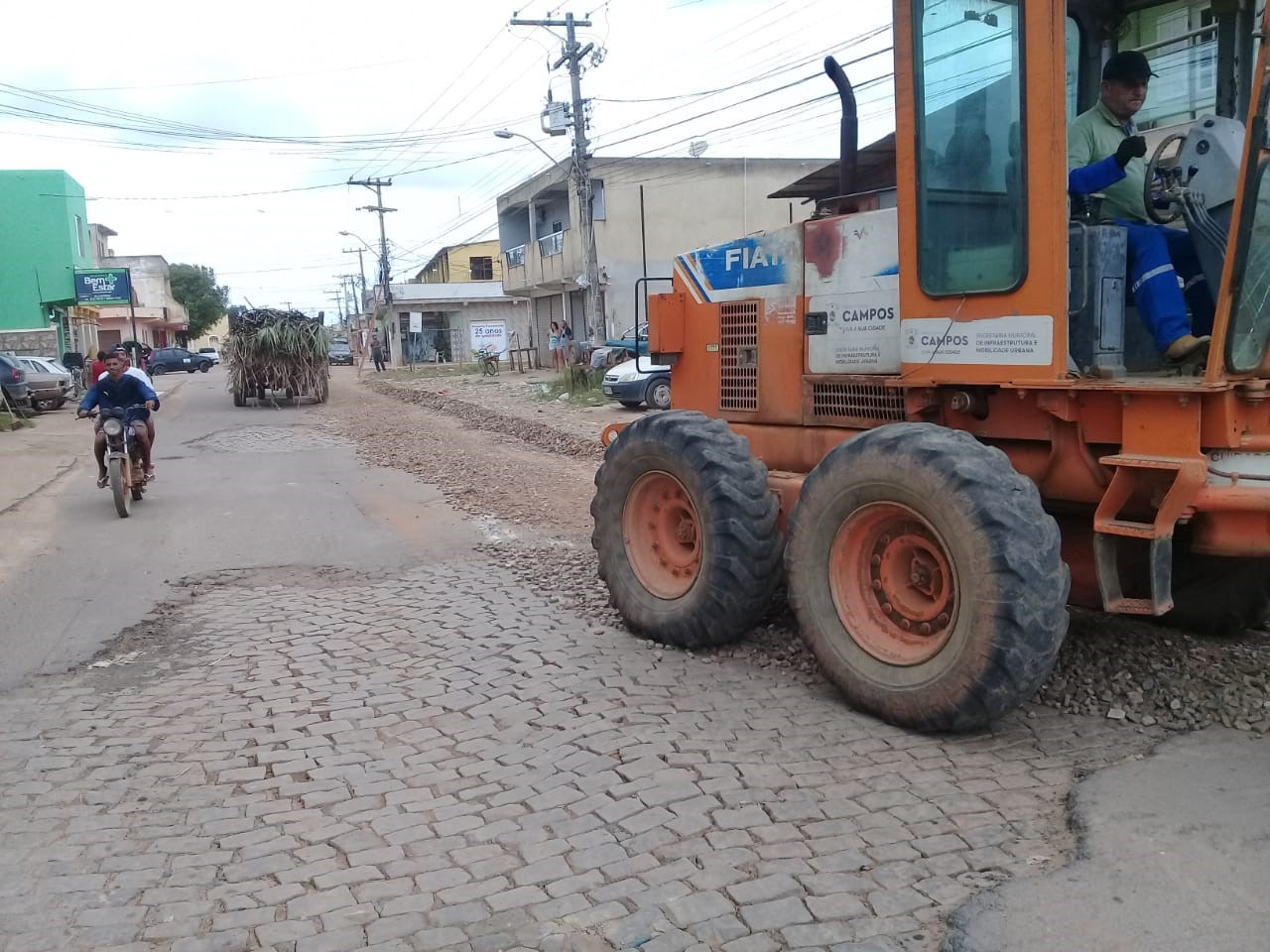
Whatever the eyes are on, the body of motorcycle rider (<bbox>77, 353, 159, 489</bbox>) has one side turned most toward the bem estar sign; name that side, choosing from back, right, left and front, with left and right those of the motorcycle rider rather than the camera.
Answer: back

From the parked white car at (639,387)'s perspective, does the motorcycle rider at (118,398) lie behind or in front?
in front

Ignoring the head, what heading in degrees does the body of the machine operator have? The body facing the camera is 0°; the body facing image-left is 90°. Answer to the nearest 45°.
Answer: approximately 315°

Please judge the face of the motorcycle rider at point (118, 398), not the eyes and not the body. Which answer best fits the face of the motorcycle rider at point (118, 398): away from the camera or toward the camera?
toward the camera

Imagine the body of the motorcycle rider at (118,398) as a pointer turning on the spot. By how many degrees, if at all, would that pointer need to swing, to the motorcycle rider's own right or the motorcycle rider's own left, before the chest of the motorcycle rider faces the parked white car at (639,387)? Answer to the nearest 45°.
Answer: approximately 135° to the motorcycle rider's own left

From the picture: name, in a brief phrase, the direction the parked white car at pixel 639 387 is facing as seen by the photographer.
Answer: facing the viewer and to the left of the viewer

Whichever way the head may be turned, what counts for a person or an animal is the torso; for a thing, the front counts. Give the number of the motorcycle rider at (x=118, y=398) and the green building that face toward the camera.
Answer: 1

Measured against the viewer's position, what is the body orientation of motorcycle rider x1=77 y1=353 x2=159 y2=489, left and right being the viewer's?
facing the viewer

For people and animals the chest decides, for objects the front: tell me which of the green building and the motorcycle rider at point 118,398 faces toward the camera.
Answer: the motorcycle rider

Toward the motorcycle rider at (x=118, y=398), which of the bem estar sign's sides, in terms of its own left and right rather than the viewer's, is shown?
front

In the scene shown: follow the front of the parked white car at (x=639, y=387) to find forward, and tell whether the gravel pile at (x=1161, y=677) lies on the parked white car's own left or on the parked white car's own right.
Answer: on the parked white car's own left

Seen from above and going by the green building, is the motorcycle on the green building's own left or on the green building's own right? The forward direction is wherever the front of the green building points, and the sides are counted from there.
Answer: on the green building's own right

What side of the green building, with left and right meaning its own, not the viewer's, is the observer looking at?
right

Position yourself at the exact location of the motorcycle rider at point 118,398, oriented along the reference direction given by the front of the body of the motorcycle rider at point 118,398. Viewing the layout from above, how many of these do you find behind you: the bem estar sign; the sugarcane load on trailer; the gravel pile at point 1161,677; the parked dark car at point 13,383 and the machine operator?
3

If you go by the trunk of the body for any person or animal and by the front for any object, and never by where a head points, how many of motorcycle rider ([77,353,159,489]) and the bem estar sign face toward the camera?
2

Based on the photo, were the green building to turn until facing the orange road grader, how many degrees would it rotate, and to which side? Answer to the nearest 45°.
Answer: approximately 90° to its right
